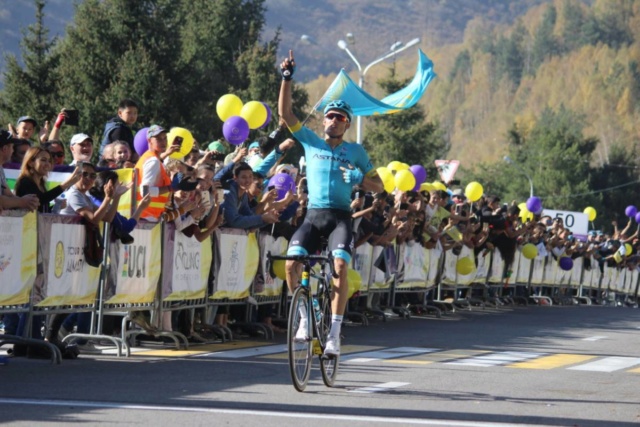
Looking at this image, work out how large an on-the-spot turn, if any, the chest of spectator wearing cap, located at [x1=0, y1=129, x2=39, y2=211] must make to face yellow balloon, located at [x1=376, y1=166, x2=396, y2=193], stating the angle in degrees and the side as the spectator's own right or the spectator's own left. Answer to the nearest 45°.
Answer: approximately 45° to the spectator's own left

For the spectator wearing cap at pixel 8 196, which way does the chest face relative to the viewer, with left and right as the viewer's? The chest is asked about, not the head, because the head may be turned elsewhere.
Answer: facing to the right of the viewer

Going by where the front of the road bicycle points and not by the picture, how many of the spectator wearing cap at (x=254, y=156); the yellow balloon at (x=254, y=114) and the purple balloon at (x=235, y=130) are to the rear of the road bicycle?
3

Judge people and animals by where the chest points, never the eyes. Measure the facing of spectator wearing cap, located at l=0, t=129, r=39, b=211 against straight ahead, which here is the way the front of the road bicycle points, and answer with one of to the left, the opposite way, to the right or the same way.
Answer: to the left

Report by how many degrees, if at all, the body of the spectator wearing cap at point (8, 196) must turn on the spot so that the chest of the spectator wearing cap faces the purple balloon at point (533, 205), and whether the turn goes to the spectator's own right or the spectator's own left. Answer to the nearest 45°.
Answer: approximately 45° to the spectator's own left

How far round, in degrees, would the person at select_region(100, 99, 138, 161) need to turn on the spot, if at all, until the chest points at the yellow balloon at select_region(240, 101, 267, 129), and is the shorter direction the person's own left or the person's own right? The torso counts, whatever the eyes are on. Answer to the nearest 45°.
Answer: approximately 90° to the person's own left

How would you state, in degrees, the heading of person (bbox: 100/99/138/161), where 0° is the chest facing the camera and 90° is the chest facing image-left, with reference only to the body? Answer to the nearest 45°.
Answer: approximately 315°

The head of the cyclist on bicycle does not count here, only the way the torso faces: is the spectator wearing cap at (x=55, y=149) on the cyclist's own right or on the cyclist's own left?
on the cyclist's own right

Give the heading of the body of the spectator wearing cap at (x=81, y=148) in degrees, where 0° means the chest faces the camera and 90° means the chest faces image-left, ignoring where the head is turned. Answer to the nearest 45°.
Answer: approximately 315°
